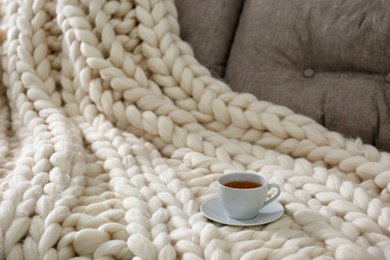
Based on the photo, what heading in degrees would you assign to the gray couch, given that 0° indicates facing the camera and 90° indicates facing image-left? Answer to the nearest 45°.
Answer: approximately 0°
